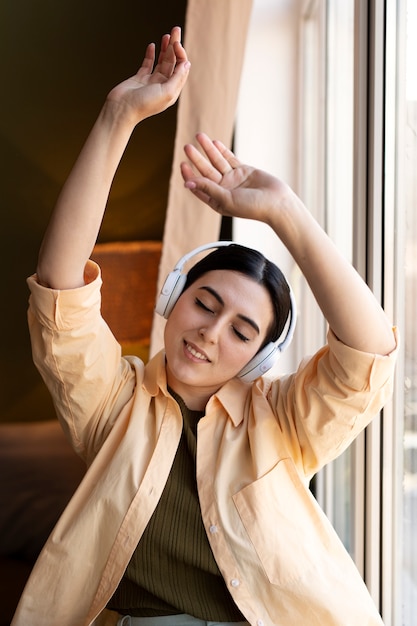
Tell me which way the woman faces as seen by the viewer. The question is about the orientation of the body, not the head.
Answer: toward the camera

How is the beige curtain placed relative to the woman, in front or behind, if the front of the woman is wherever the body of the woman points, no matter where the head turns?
behind
